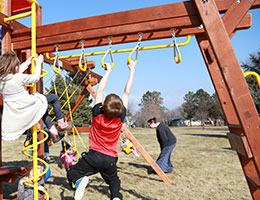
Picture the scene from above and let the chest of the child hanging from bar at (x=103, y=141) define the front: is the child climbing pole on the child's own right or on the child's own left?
on the child's own left

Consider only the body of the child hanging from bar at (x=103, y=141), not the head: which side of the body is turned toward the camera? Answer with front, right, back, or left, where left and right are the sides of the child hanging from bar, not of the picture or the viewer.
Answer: back
